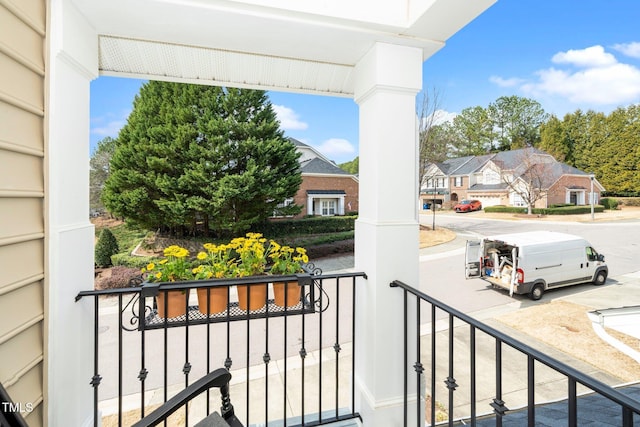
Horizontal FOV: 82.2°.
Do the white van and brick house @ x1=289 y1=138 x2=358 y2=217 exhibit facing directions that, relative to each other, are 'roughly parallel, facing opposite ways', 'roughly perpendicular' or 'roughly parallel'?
roughly perpendicular

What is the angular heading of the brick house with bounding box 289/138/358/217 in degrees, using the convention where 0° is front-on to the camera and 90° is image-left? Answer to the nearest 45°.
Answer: approximately 0°

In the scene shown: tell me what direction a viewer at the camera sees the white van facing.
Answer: facing away from the viewer and to the right of the viewer

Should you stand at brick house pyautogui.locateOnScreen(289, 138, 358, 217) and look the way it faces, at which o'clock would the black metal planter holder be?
The black metal planter holder is roughly at 12 o'clock from the brick house.

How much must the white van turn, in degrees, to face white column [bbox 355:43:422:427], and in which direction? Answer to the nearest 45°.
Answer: approximately 135° to its right

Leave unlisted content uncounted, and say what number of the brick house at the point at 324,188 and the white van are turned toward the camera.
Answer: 1

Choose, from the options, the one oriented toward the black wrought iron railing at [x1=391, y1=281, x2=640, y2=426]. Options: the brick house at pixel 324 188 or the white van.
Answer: the brick house

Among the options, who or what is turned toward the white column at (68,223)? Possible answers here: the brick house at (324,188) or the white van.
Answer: the brick house

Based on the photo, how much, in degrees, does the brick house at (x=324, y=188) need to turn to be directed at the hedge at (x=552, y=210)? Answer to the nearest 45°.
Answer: approximately 45° to its left
